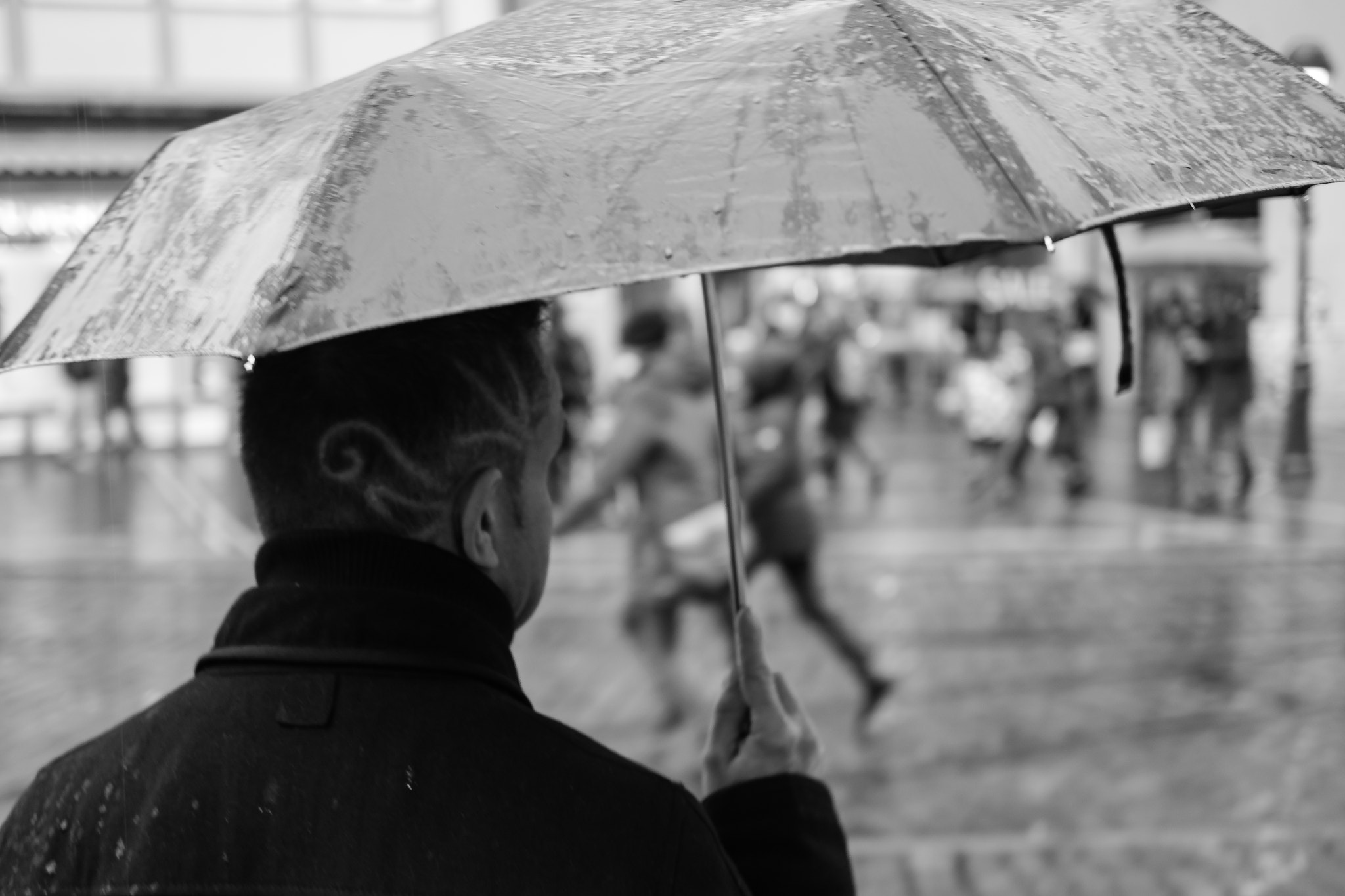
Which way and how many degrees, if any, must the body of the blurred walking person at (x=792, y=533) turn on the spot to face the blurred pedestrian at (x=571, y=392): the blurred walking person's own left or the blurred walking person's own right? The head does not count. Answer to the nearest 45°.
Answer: approximately 90° to the blurred walking person's own right

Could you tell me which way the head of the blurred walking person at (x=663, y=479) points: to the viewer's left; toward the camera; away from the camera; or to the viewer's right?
to the viewer's left

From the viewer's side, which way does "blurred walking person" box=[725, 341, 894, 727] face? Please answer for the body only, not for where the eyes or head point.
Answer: to the viewer's left

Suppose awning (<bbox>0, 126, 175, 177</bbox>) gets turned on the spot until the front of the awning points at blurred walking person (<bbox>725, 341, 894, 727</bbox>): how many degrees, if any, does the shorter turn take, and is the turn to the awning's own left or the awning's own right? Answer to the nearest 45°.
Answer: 0° — it already faces them

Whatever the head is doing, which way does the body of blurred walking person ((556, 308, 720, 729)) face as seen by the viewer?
to the viewer's left
